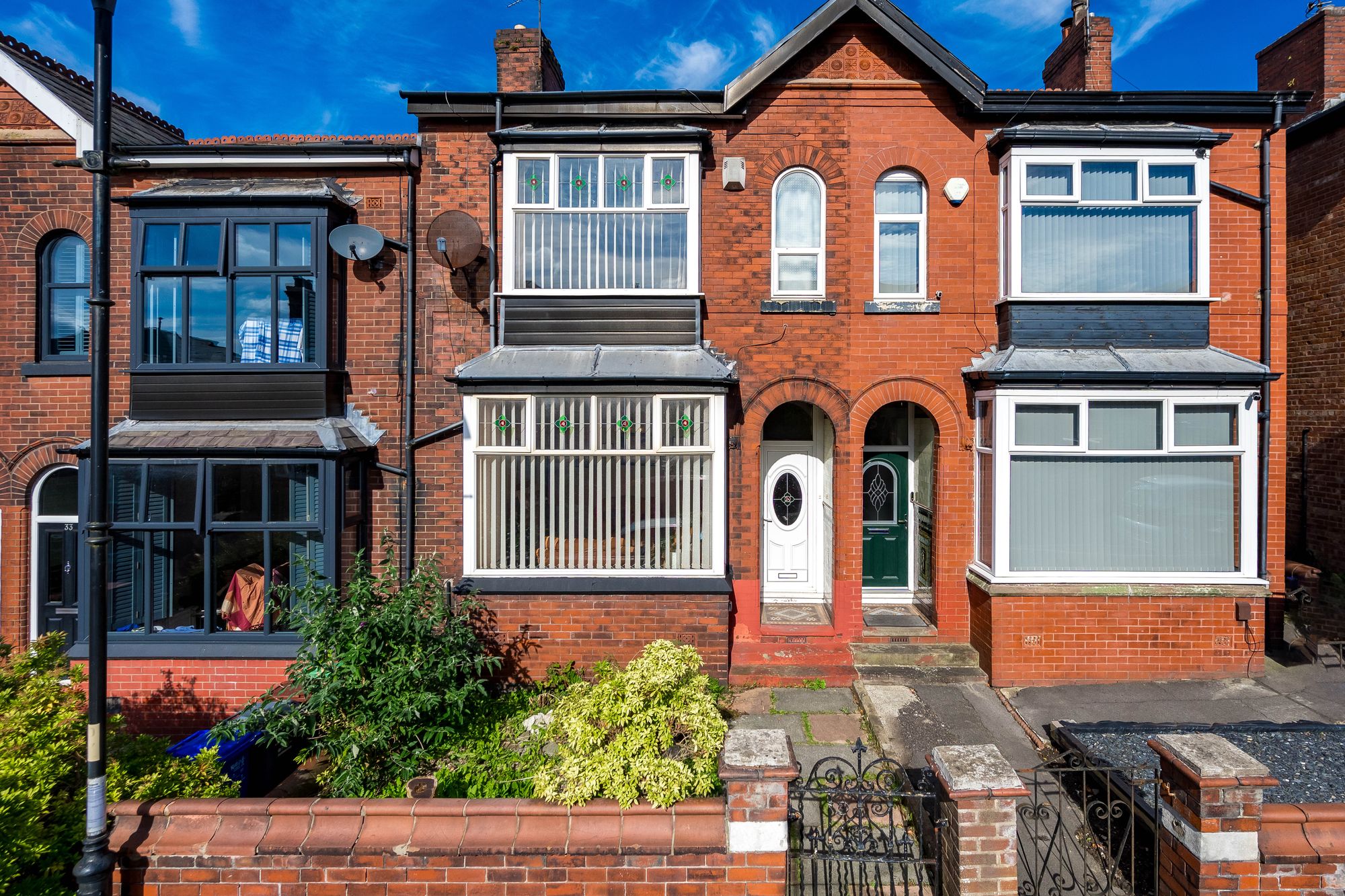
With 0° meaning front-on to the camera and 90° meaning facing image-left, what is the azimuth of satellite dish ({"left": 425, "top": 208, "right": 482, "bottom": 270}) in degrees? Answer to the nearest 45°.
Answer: approximately 45°

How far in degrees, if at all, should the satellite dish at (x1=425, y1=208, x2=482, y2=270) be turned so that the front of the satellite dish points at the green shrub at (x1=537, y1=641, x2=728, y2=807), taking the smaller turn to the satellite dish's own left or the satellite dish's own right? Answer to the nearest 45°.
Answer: approximately 45° to the satellite dish's own left

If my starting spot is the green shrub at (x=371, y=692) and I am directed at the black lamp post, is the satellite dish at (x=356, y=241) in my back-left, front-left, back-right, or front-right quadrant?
back-right

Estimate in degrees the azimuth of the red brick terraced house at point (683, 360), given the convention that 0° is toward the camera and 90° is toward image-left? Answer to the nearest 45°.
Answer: approximately 0°

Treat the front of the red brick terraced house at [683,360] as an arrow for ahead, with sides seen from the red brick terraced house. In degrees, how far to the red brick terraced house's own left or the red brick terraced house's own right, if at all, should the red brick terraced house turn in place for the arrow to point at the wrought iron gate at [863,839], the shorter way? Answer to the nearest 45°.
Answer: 0° — it already faces it

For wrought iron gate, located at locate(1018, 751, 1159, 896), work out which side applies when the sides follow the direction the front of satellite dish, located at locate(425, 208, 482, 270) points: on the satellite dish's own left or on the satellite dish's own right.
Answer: on the satellite dish's own left
